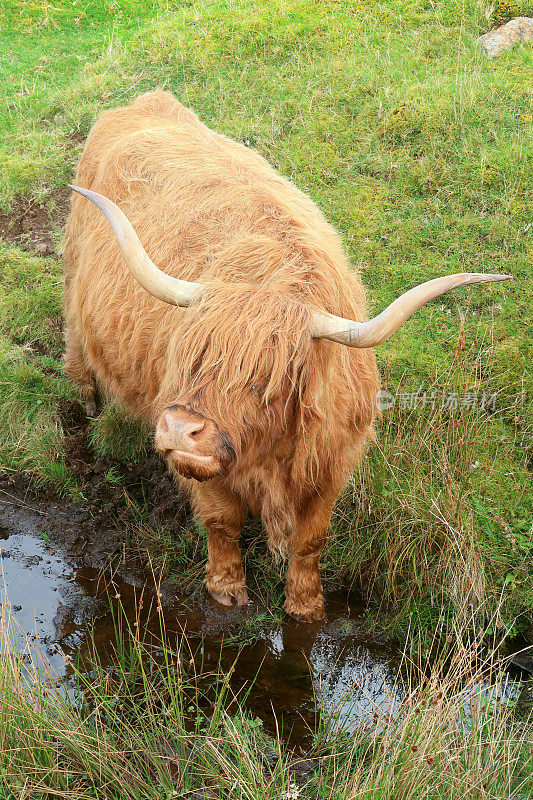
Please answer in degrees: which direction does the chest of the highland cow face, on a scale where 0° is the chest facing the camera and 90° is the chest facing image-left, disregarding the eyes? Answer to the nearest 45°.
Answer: approximately 315°

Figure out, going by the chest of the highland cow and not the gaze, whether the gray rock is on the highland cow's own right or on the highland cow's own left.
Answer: on the highland cow's own left
